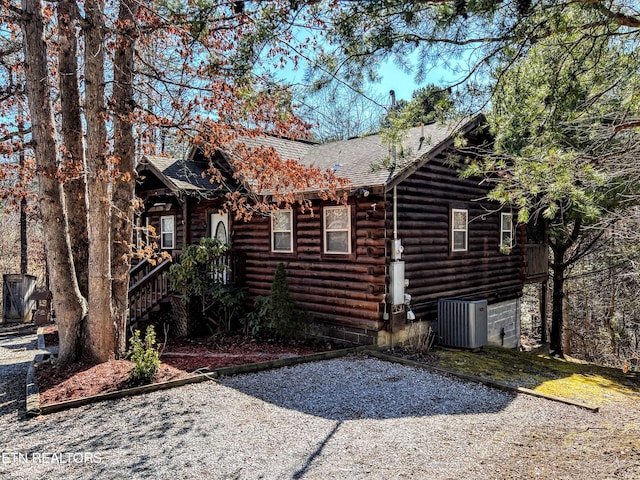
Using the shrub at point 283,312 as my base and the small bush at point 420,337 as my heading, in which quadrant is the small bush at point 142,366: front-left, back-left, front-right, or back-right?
back-right

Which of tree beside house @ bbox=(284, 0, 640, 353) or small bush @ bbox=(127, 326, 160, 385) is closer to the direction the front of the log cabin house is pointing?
the small bush

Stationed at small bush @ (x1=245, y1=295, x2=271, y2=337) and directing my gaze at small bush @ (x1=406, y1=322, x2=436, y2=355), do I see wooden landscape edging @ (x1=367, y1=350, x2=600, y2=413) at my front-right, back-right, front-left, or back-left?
front-right

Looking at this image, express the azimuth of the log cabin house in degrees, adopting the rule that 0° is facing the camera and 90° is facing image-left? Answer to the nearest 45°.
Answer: approximately 45°

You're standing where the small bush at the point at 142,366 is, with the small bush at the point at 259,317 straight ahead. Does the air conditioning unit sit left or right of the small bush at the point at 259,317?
right

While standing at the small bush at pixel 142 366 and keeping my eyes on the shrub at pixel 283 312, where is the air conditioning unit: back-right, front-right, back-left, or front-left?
front-right

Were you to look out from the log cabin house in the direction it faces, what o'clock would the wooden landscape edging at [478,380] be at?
The wooden landscape edging is roughly at 10 o'clock from the log cabin house.

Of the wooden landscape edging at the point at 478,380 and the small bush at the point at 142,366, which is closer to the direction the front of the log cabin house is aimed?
the small bush

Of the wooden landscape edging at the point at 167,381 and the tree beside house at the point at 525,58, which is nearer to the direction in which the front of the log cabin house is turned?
the wooden landscape edging

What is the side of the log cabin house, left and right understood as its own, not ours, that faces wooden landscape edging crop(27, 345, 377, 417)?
front

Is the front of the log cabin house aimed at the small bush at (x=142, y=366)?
yes
